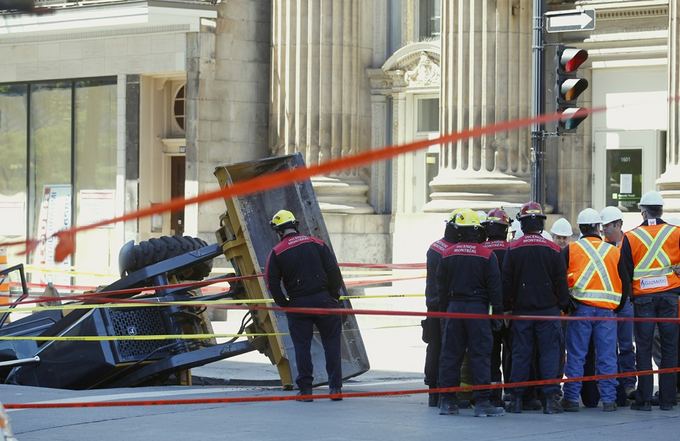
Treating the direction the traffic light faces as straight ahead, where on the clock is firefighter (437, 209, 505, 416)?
The firefighter is roughly at 2 o'clock from the traffic light.

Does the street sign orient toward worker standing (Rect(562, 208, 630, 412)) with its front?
yes

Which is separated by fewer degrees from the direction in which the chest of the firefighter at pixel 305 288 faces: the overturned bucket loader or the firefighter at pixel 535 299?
the overturned bucket loader

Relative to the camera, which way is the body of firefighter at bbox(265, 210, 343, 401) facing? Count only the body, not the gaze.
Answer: away from the camera

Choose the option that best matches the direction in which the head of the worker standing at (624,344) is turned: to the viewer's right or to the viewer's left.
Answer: to the viewer's left

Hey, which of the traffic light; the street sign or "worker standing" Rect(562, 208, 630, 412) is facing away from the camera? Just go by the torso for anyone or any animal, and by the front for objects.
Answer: the worker standing

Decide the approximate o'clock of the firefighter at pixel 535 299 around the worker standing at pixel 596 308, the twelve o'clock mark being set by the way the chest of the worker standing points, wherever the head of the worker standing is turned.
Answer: The firefighter is roughly at 8 o'clock from the worker standing.

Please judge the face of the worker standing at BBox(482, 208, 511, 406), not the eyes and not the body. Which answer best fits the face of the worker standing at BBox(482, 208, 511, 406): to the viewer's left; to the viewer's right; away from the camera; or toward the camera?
away from the camera

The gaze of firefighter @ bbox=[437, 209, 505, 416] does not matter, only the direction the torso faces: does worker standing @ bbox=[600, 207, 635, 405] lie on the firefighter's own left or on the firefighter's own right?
on the firefighter's own right

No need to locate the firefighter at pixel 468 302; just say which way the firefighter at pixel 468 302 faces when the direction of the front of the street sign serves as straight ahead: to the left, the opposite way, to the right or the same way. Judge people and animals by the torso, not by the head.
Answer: the opposite way

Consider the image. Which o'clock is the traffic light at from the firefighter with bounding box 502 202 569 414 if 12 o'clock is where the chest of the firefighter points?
The traffic light is roughly at 12 o'clock from the firefighter.

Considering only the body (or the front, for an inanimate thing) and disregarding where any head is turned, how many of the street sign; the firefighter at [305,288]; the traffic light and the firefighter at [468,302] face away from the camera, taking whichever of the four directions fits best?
2

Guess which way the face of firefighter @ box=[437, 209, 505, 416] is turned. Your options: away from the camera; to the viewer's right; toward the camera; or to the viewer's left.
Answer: away from the camera

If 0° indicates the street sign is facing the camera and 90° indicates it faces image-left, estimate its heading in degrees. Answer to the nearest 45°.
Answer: approximately 0°
